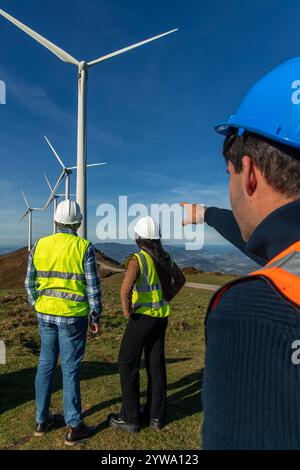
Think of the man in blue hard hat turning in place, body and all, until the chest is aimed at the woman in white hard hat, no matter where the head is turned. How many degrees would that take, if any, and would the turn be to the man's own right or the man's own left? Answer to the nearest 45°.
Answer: approximately 45° to the man's own right

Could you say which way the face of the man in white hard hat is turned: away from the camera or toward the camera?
away from the camera

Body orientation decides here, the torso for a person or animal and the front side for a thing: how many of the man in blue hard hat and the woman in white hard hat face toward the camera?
0

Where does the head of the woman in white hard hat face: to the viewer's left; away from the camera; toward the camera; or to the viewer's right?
away from the camera

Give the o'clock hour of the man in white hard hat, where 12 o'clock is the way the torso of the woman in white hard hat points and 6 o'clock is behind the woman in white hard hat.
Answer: The man in white hard hat is roughly at 10 o'clock from the woman in white hard hat.

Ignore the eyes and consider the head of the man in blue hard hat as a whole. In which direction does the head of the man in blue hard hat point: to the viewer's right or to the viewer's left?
to the viewer's left

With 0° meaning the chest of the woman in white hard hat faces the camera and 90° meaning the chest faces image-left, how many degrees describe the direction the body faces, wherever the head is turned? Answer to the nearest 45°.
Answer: approximately 135°

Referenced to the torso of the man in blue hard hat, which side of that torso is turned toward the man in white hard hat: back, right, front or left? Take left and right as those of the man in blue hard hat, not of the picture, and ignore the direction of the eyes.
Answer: front

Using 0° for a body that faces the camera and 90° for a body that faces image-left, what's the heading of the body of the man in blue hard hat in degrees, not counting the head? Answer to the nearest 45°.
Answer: approximately 135°
